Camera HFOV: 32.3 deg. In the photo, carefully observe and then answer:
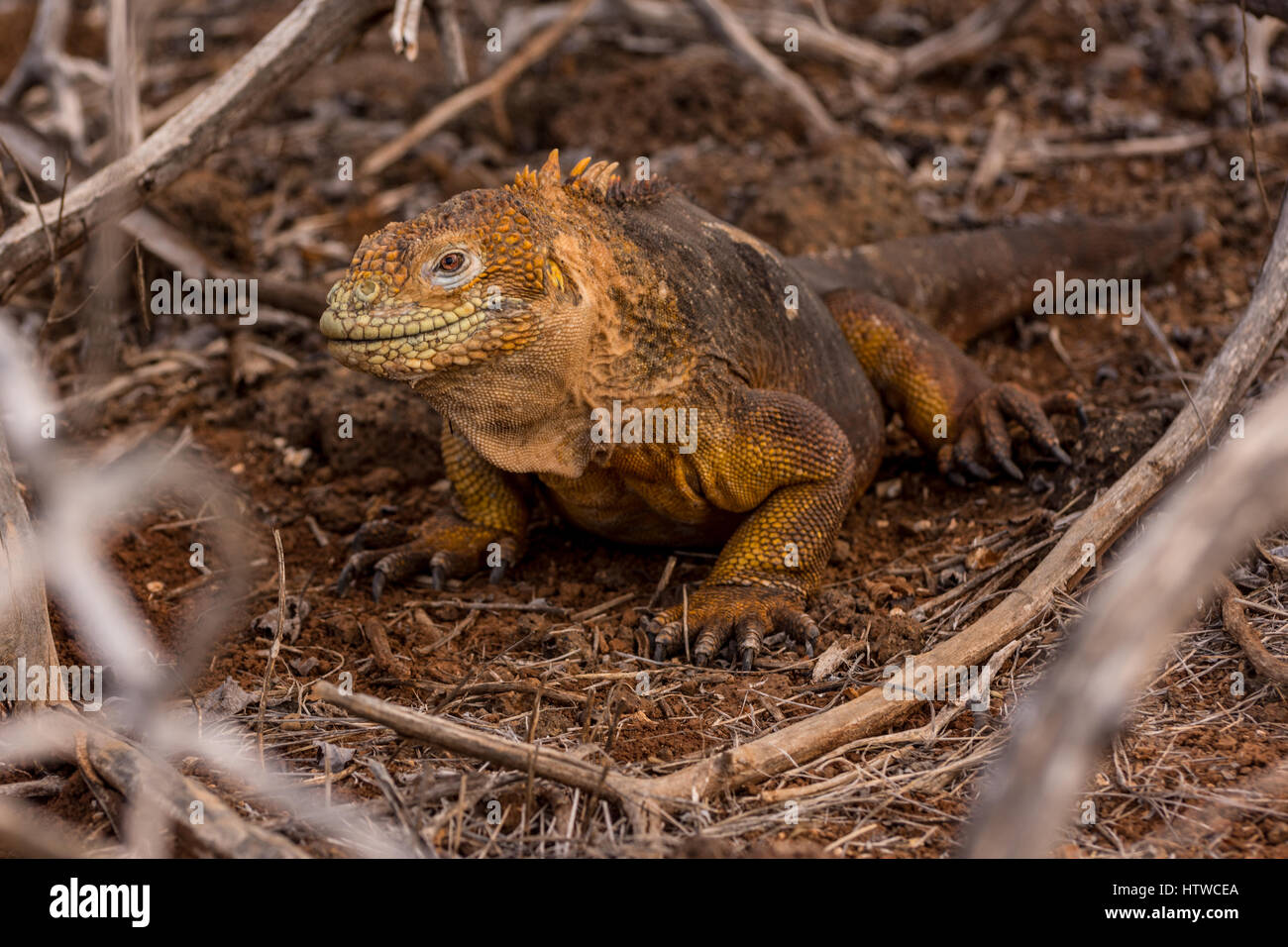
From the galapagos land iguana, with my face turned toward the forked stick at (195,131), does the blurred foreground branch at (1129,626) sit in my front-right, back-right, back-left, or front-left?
back-left

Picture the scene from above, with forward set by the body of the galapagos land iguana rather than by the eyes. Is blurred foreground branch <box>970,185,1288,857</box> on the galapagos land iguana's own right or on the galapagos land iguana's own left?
on the galapagos land iguana's own left

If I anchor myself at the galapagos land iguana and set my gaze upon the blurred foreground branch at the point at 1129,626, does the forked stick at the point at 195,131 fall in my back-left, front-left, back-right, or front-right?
back-right

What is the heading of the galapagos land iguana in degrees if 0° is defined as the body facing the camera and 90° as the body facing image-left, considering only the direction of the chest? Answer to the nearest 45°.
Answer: approximately 45°
